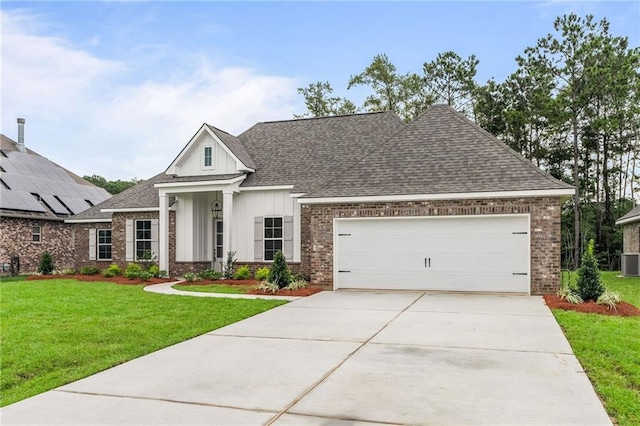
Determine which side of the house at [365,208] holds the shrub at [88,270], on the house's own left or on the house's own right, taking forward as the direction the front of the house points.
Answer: on the house's own right

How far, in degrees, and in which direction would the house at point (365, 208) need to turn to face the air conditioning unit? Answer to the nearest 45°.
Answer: approximately 135° to its left

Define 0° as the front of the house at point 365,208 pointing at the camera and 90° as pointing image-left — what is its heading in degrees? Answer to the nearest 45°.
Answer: approximately 0°

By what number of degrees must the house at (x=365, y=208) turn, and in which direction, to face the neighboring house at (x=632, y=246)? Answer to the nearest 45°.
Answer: approximately 135° to its left
